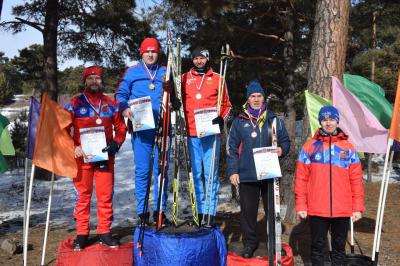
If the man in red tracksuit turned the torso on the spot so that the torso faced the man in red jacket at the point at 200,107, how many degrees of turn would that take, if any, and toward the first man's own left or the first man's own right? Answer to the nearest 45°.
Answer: approximately 90° to the first man's own left

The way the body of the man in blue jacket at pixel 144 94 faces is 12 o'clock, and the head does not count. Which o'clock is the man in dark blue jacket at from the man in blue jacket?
The man in dark blue jacket is roughly at 10 o'clock from the man in blue jacket.

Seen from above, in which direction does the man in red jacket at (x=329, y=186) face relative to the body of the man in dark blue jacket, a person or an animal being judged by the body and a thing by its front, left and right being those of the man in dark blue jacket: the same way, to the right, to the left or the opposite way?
the same way

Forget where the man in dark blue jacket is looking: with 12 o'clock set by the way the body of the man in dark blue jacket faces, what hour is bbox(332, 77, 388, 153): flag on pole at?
The flag on pole is roughly at 8 o'clock from the man in dark blue jacket.

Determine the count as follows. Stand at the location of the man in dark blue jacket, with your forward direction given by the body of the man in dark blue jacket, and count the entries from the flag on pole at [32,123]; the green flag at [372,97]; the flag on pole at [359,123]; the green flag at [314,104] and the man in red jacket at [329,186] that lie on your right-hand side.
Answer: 1

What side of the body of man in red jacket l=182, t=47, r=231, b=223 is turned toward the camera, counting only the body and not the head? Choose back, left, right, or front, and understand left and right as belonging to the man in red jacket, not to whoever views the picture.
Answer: front

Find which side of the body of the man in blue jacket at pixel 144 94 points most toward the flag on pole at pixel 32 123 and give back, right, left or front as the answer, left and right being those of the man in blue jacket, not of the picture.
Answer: right

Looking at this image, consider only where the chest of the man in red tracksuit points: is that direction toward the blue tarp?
no

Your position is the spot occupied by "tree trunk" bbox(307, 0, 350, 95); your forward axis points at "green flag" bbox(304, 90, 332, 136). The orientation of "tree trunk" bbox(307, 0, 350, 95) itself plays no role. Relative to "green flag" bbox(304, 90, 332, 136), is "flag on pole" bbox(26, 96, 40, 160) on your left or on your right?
right

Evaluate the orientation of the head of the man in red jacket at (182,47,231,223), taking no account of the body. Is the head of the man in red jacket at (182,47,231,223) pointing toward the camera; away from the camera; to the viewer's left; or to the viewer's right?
toward the camera

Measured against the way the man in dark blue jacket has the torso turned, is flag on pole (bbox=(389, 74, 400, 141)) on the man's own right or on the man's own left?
on the man's own left

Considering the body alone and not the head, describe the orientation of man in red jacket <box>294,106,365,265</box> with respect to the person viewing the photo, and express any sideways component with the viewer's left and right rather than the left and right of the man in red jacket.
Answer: facing the viewer

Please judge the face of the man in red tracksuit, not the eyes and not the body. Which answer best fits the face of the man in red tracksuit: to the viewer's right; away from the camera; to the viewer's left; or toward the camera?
toward the camera
